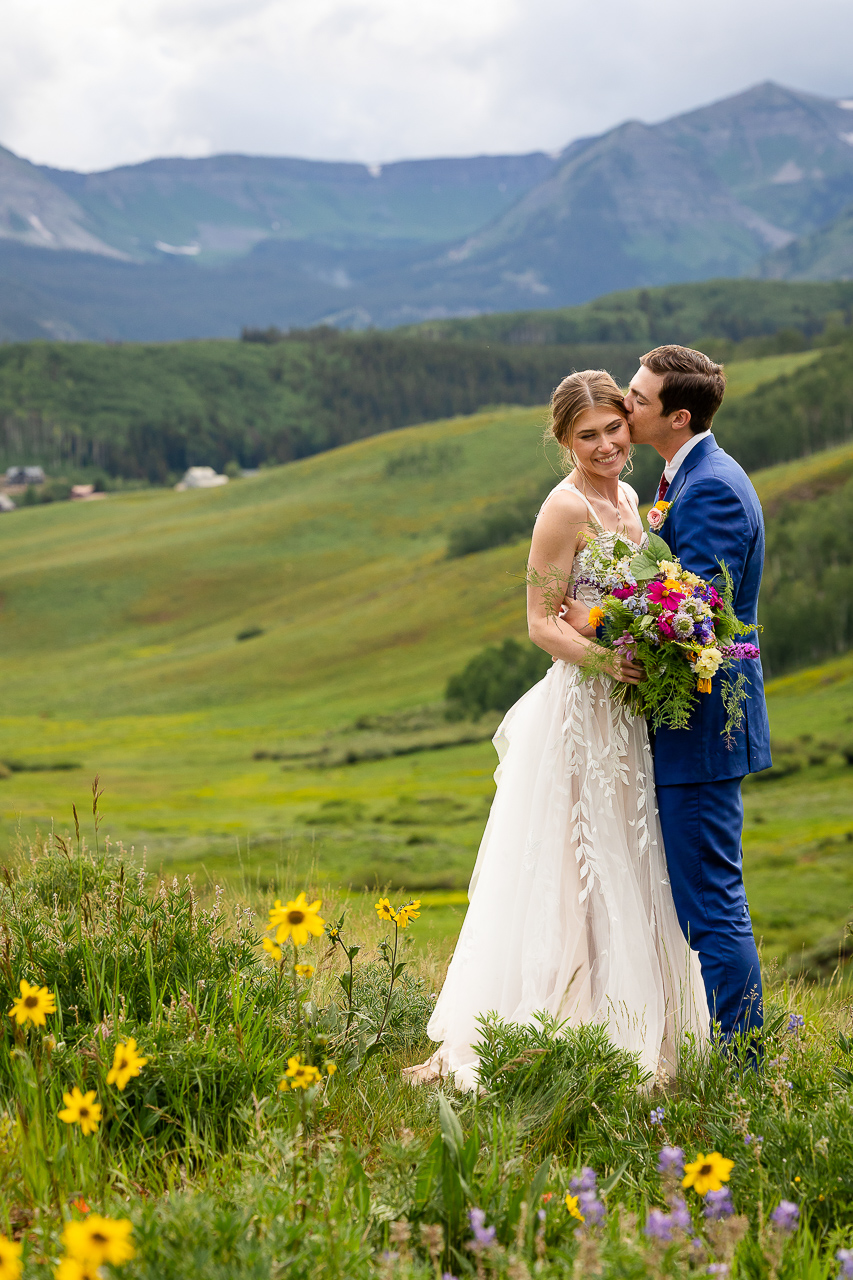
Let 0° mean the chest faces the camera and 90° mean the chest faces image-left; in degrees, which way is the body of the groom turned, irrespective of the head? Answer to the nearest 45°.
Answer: approximately 90°

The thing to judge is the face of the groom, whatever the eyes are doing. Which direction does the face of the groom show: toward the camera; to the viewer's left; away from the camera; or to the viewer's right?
to the viewer's left

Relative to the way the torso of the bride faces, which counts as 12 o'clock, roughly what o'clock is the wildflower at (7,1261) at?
The wildflower is roughly at 2 o'clock from the bride.

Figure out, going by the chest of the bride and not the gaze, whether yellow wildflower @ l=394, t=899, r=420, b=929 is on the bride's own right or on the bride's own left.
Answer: on the bride's own right

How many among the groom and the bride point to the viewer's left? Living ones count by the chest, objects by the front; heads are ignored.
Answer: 1

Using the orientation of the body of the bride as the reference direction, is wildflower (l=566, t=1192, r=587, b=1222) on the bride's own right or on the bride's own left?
on the bride's own right

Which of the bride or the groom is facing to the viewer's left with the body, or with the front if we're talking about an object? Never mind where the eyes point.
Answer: the groom

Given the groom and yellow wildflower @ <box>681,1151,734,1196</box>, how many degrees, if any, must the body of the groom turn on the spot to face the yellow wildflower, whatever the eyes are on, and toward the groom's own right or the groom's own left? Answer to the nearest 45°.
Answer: approximately 90° to the groom's own left

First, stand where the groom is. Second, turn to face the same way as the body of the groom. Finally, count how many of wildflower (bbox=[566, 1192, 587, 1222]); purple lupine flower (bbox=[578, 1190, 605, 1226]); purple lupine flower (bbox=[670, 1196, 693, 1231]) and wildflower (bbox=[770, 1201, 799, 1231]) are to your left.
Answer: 4
